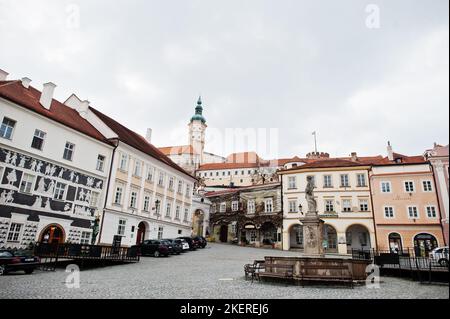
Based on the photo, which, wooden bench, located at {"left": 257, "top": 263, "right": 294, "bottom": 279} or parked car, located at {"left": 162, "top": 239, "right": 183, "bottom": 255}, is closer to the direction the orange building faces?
the wooden bench

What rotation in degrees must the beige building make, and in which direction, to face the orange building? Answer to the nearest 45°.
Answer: approximately 90° to its left

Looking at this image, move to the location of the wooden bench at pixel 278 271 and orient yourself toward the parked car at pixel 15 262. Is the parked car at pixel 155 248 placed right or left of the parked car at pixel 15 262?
right

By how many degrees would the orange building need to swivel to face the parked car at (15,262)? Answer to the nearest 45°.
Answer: approximately 45° to its right

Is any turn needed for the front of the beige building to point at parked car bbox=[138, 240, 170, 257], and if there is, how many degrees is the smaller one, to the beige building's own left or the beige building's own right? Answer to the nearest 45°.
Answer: approximately 45° to the beige building's own right

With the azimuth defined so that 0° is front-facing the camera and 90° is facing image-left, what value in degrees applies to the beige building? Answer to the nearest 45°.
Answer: approximately 0°

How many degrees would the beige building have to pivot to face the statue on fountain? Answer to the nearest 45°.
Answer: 0° — it already faces it

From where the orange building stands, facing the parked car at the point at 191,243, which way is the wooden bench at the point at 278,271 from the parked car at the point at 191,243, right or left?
left

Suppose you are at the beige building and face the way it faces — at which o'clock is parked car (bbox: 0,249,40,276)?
The parked car is roughly at 1 o'clock from the beige building.

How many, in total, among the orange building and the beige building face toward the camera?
2

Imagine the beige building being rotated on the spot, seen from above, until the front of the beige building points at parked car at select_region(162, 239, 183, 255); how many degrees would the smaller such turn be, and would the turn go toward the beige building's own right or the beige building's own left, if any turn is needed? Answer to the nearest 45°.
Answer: approximately 45° to the beige building's own right
